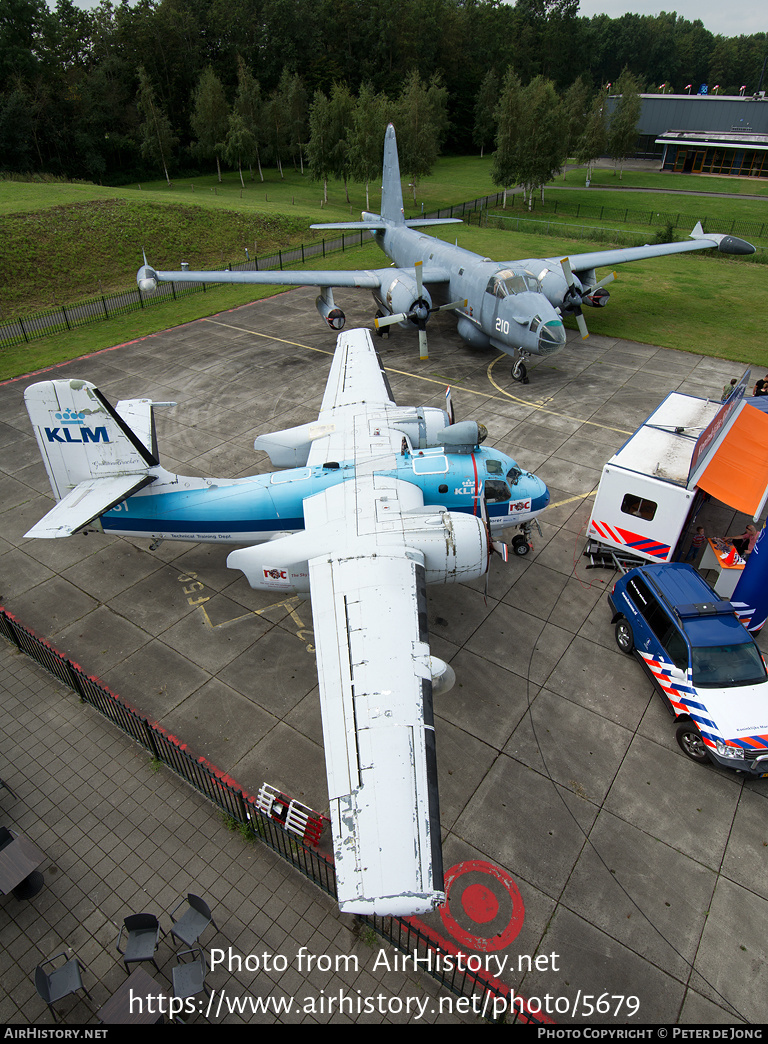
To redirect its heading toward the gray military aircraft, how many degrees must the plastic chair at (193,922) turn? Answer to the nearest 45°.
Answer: approximately 180°

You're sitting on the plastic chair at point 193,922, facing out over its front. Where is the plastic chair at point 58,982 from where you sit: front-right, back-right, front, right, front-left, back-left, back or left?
front-right

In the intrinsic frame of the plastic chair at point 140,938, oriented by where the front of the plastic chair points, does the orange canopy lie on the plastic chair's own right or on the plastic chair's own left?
on the plastic chair's own left

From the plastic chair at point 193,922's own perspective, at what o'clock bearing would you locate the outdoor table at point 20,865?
The outdoor table is roughly at 3 o'clock from the plastic chair.

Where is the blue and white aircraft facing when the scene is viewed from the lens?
facing to the right of the viewer

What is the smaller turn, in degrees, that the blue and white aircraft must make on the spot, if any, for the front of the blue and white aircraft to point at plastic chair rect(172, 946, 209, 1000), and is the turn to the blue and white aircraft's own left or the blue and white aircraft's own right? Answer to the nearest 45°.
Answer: approximately 135° to the blue and white aircraft's own right

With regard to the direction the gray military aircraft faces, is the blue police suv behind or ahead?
ahead

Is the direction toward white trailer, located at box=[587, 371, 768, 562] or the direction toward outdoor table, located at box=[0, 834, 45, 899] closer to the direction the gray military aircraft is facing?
the white trailer

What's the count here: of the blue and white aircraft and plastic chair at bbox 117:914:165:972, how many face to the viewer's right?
1

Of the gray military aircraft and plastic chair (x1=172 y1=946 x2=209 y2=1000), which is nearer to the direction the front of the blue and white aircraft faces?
the gray military aircraft

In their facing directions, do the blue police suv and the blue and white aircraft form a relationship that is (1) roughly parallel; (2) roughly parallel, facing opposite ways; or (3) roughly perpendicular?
roughly perpendicular

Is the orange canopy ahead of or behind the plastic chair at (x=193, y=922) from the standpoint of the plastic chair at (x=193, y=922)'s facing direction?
behind

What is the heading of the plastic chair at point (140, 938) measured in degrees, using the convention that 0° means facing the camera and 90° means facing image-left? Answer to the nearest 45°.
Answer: approximately 0°

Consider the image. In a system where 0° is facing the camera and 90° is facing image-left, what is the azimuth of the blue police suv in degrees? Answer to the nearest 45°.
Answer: approximately 315°

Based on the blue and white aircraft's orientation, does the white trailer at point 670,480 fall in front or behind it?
in front
